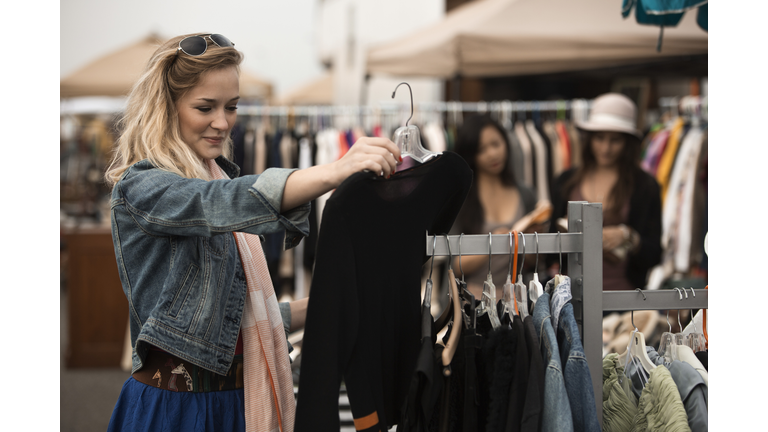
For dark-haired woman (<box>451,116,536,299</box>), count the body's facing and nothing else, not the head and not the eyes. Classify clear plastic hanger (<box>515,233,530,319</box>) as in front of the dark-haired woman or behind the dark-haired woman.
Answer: in front

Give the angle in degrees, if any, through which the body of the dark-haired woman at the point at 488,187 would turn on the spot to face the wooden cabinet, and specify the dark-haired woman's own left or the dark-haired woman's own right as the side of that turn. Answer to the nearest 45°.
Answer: approximately 135° to the dark-haired woman's own right

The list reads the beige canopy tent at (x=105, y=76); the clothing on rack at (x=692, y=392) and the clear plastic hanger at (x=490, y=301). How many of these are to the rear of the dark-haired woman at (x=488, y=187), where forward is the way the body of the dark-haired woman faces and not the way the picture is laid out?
1

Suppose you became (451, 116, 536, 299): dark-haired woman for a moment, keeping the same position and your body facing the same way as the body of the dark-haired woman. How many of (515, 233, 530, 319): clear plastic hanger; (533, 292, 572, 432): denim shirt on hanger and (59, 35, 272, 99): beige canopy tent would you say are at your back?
1

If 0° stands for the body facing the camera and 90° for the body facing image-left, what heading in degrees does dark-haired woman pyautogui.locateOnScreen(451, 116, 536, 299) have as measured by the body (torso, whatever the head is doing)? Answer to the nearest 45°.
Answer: approximately 315°

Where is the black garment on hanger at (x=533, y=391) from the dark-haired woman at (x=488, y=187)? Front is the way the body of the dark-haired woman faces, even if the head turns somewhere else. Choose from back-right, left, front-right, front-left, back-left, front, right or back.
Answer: front-right

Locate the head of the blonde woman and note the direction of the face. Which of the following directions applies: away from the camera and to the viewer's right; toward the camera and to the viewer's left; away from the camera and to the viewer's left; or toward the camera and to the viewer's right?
toward the camera and to the viewer's right

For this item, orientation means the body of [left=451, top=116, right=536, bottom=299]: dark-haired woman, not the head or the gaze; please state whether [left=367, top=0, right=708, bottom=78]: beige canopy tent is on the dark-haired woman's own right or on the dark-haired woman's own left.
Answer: on the dark-haired woman's own left

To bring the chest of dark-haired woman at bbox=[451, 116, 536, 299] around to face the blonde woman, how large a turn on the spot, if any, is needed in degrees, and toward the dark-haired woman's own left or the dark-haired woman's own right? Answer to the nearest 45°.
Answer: approximately 45° to the dark-haired woman's own right

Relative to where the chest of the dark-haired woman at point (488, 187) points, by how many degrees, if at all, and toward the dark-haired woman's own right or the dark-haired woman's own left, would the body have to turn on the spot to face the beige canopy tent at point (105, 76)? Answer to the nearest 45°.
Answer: approximately 180°
